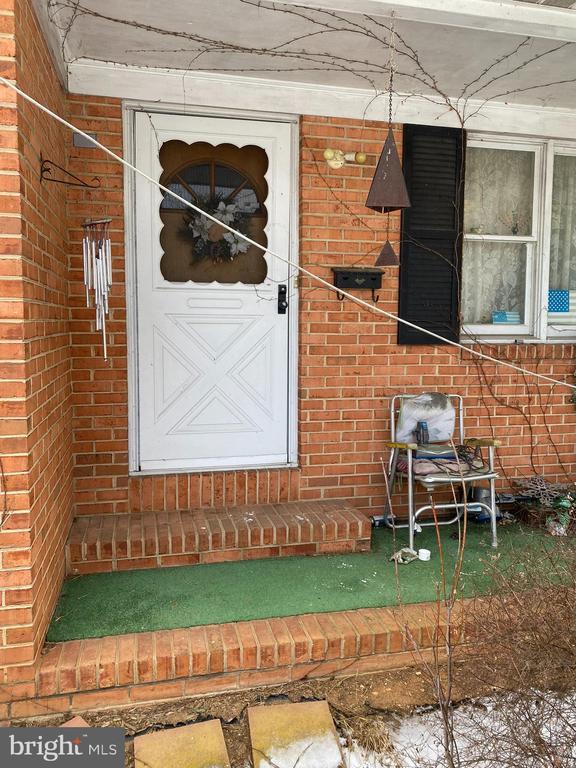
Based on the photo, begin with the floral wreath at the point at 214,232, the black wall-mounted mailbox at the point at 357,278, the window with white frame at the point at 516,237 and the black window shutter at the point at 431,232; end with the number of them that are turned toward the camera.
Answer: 4

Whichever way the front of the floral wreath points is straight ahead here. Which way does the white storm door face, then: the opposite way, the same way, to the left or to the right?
the same way

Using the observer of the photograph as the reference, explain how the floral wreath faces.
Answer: facing the viewer

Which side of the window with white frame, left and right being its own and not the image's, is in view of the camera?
front

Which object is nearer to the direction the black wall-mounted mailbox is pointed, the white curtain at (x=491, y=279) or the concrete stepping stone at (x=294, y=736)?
the concrete stepping stone

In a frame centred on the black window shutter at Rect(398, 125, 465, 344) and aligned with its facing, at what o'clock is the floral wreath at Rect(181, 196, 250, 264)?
The floral wreath is roughly at 2 o'clock from the black window shutter.

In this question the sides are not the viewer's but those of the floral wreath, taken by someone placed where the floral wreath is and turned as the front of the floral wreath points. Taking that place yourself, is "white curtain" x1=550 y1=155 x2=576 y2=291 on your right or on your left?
on your left

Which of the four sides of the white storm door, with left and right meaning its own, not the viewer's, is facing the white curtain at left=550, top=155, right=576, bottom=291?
left

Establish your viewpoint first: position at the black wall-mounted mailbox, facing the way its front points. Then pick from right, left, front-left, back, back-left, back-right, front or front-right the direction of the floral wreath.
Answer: right

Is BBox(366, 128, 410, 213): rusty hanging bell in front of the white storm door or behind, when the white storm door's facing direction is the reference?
in front

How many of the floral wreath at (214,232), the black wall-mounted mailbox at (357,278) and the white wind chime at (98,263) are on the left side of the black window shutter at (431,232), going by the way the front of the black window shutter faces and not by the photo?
0

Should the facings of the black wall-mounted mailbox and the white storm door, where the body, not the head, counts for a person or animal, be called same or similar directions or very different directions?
same or similar directions

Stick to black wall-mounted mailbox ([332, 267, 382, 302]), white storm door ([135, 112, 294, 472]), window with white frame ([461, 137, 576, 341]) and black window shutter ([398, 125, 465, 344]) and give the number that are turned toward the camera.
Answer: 4

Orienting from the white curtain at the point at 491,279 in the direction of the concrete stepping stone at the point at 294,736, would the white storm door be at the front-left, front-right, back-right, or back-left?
front-right
